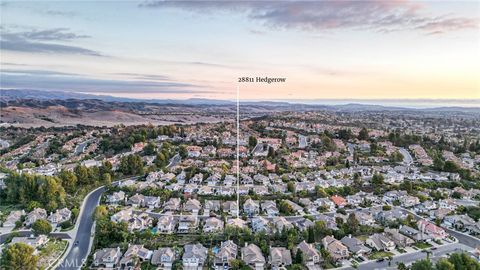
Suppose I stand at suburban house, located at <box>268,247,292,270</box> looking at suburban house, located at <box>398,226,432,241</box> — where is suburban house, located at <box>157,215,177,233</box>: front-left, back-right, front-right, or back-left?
back-left

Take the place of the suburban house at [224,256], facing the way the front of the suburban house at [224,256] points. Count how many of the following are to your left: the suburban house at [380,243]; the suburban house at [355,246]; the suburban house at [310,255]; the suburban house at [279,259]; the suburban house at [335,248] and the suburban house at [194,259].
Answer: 5

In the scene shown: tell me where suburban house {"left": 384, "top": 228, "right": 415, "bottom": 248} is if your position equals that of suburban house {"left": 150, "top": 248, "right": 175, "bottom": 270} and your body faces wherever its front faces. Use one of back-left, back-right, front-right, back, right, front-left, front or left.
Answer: left

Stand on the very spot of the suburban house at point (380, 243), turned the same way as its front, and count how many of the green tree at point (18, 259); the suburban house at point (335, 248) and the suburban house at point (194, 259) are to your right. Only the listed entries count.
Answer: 3

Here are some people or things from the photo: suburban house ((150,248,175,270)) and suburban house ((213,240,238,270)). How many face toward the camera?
2

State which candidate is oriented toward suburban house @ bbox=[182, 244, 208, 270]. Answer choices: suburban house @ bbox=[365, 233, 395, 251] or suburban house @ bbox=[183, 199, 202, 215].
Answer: suburban house @ bbox=[183, 199, 202, 215]

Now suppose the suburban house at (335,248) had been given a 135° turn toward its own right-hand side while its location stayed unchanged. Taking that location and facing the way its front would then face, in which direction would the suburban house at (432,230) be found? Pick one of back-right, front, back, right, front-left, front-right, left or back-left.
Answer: back-right

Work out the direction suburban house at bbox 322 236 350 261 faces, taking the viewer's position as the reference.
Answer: facing the viewer and to the right of the viewer

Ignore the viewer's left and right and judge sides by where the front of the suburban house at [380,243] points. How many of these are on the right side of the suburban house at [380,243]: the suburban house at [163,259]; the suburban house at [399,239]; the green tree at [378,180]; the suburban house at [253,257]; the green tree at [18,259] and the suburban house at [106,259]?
4

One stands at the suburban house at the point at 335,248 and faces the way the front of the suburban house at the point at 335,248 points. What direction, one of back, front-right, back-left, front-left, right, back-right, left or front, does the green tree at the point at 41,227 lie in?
back-right

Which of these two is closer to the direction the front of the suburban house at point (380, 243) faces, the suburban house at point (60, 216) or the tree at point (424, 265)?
the tree

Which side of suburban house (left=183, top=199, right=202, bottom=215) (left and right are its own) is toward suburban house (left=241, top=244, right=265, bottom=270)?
front

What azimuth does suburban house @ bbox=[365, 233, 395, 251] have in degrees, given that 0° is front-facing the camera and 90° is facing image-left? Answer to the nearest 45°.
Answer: approximately 315°

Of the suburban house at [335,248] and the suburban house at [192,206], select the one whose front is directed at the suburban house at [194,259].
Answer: the suburban house at [192,206]
